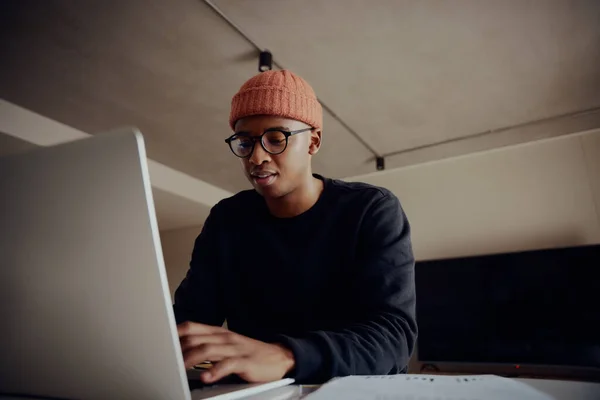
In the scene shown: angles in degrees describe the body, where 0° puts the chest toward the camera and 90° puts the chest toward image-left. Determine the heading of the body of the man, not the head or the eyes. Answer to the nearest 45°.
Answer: approximately 45°

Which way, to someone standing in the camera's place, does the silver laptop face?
facing away from the viewer and to the right of the viewer

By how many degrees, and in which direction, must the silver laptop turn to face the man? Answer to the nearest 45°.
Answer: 0° — it already faces them

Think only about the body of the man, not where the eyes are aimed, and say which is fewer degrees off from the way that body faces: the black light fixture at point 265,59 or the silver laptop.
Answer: the silver laptop

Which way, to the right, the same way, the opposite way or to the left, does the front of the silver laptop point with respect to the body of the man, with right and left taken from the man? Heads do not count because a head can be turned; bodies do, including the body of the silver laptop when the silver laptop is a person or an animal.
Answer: the opposite way

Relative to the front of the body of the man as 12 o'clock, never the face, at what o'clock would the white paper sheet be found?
The white paper sheet is roughly at 10 o'clock from the man.

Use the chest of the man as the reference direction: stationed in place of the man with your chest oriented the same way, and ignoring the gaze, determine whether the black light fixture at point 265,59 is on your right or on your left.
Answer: on your right
